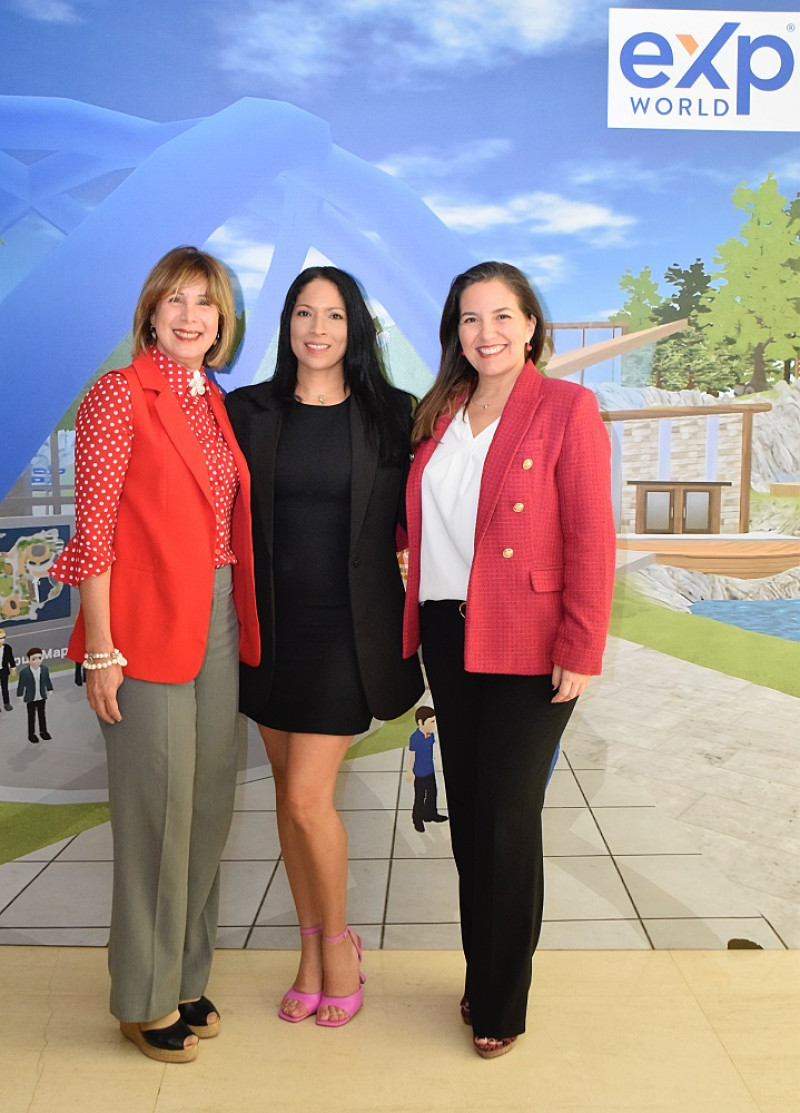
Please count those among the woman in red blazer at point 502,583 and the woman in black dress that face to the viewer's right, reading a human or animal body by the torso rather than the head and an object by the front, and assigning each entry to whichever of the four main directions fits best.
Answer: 0

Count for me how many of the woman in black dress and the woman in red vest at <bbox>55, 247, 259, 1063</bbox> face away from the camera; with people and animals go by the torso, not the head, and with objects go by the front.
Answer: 0

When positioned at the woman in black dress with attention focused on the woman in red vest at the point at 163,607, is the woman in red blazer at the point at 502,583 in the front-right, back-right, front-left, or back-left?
back-left

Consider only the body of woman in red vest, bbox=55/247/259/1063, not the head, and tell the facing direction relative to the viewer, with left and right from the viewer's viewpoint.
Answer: facing the viewer and to the right of the viewer

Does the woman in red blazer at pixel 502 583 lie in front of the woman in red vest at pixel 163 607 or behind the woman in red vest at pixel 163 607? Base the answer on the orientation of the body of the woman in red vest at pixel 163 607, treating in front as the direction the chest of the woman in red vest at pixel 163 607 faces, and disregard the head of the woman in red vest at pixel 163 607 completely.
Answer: in front

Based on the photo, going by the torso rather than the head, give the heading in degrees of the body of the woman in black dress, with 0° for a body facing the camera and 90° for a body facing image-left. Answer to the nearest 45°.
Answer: approximately 0°

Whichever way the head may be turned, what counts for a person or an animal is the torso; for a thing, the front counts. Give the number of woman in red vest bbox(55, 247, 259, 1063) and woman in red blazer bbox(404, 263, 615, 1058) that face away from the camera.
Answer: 0
